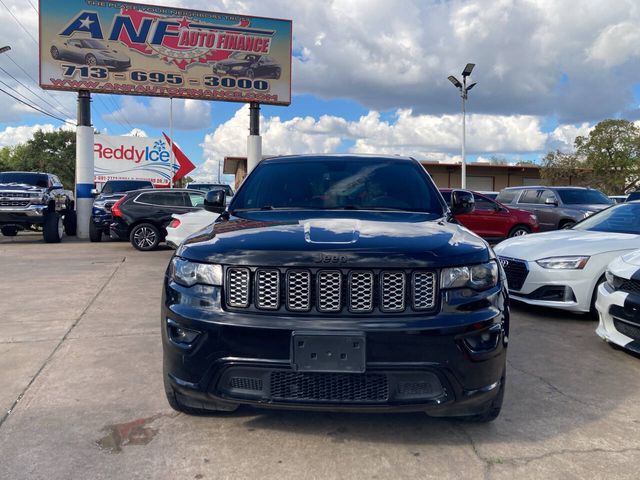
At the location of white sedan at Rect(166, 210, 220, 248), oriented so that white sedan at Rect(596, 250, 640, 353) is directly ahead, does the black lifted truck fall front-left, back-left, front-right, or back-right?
back-right

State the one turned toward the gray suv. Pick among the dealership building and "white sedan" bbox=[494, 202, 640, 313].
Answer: the dealership building

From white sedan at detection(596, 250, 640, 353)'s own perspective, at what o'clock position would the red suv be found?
The red suv is roughly at 4 o'clock from the white sedan.
